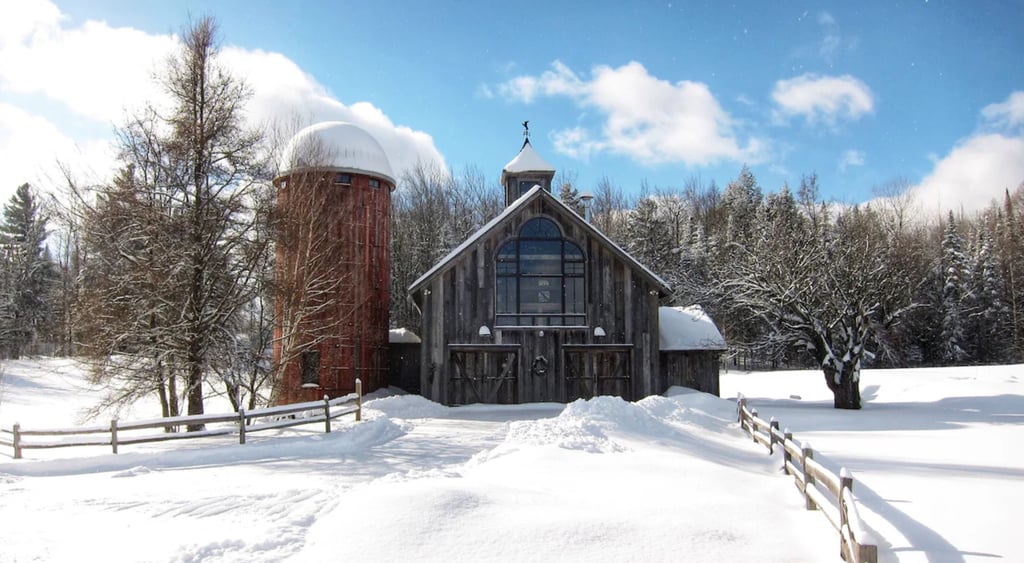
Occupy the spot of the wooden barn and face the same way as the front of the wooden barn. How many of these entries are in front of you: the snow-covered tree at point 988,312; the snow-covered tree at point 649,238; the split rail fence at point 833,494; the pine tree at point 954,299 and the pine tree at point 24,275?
1

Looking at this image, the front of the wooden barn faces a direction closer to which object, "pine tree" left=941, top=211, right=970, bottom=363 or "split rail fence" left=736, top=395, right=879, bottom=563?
the split rail fence

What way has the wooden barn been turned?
toward the camera

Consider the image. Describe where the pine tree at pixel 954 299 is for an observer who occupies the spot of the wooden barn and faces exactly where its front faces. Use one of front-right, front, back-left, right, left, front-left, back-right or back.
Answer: back-left

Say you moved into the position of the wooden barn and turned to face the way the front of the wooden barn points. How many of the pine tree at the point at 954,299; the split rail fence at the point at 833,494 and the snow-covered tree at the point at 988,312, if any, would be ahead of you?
1

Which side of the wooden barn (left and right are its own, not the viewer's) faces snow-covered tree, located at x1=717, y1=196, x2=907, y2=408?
left

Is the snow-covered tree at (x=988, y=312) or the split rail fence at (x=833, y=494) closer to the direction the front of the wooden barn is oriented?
the split rail fence

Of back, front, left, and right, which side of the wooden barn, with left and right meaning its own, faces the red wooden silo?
right

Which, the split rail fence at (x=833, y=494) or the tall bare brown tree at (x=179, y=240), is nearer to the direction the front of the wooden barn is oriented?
the split rail fence

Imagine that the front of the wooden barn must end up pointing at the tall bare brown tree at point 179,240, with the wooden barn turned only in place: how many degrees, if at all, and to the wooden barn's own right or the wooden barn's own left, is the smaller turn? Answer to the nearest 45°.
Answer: approximately 45° to the wooden barn's own right

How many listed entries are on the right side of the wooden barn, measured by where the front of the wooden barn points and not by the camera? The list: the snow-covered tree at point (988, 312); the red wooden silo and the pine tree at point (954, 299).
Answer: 1

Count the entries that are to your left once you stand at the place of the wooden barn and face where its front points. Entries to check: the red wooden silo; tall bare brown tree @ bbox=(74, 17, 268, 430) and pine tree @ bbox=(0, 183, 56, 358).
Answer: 0

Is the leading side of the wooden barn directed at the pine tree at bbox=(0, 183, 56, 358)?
no
